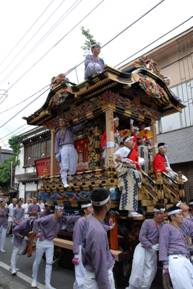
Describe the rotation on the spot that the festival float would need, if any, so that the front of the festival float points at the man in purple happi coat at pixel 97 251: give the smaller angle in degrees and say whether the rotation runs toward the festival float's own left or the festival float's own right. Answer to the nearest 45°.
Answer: approximately 45° to the festival float's own right

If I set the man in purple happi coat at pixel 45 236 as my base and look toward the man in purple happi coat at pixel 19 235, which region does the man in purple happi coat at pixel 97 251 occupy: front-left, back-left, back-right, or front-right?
back-left

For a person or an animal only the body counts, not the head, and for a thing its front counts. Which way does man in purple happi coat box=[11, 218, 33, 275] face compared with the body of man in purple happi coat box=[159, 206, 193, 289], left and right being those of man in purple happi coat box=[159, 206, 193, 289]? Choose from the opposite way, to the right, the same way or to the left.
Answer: to the left

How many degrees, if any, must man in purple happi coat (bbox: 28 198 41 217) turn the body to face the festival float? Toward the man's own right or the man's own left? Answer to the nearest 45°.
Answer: approximately 45° to the man's own left
